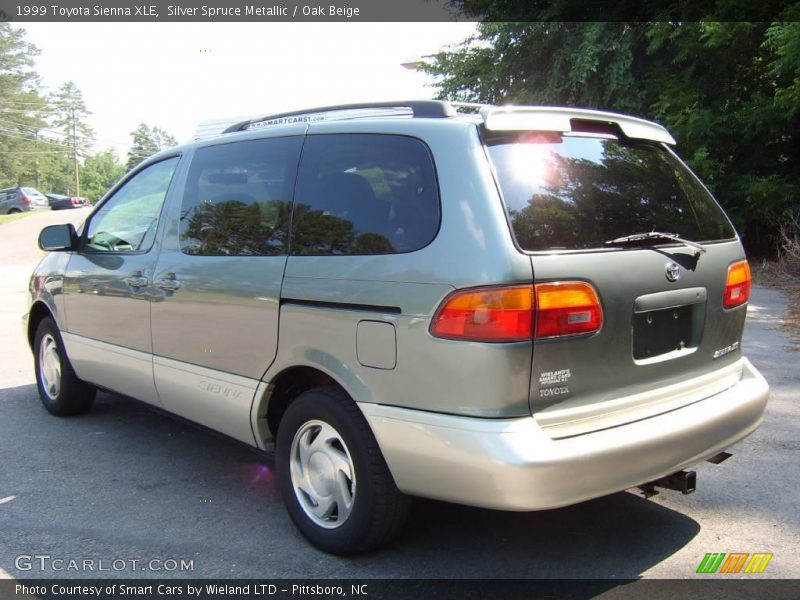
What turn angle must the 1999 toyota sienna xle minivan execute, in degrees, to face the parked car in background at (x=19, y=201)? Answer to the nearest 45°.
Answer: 0° — it already faces it

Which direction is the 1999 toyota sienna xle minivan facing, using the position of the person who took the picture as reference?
facing away from the viewer and to the left of the viewer
